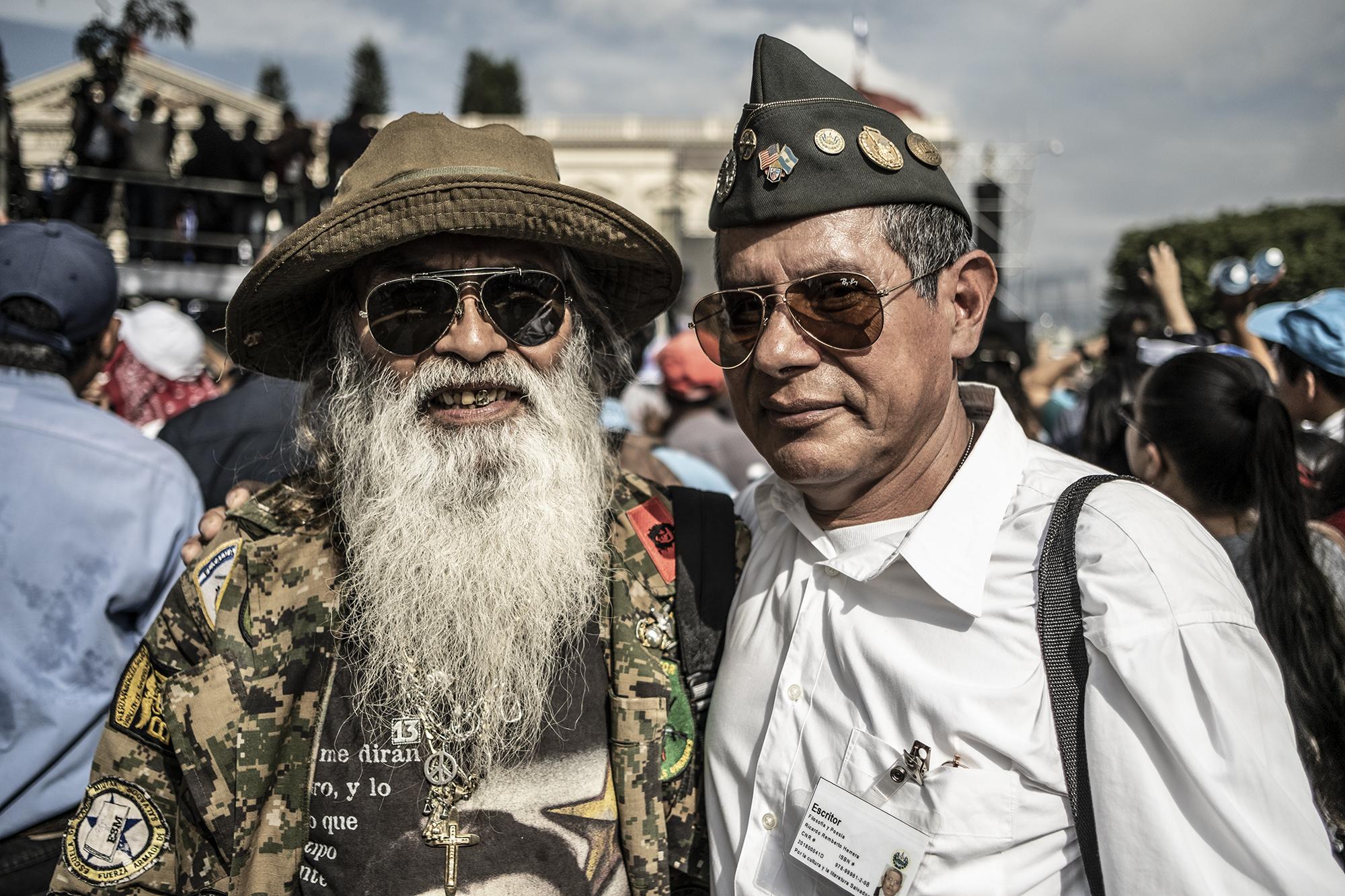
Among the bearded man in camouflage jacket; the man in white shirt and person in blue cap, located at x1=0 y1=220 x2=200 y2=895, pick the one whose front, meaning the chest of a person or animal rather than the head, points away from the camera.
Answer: the person in blue cap

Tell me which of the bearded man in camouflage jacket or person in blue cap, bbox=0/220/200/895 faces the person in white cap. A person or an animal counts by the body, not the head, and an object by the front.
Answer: the person in blue cap

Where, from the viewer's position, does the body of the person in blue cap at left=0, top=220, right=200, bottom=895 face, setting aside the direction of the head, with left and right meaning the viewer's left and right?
facing away from the viewer

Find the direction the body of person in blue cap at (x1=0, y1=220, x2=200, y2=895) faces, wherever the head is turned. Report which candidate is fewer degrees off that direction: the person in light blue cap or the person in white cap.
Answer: the person in white cap

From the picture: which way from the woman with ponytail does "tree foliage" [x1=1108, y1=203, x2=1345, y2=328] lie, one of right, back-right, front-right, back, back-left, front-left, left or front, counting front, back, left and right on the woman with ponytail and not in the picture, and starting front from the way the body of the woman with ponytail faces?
front-right

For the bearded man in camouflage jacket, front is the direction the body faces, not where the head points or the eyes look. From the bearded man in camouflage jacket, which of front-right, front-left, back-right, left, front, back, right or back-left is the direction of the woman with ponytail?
left

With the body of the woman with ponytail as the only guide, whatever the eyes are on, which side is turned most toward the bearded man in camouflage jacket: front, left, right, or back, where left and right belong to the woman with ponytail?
left

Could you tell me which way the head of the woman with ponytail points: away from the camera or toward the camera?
away from the camera

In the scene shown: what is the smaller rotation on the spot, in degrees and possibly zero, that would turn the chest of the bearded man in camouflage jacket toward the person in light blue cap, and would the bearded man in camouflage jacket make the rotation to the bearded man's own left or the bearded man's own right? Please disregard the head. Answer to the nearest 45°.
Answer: approximately 90° to the bearded man's own left
